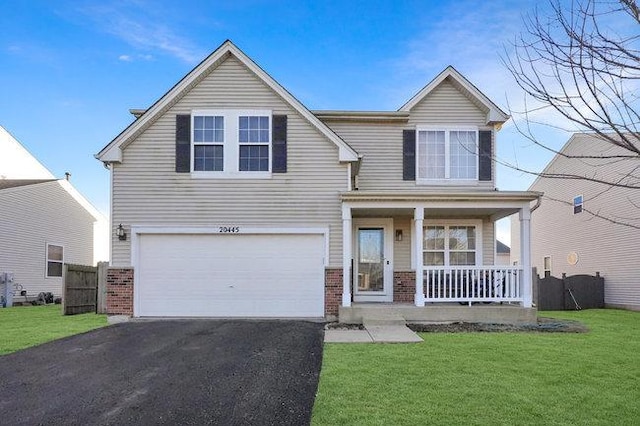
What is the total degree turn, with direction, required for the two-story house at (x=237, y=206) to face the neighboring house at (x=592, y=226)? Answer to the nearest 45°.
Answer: approximately 135° to its left

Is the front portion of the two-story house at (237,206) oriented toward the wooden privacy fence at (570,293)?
no

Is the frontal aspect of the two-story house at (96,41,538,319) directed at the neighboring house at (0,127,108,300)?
no

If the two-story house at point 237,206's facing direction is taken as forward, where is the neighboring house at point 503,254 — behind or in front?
behind

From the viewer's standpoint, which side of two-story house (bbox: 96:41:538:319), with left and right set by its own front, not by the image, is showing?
front

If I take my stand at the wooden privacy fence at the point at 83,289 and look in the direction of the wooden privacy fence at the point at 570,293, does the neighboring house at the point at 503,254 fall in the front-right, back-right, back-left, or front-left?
front-left
